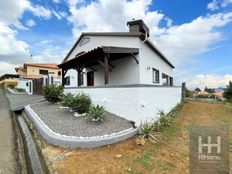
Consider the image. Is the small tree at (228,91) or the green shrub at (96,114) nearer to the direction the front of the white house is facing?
the green shrub

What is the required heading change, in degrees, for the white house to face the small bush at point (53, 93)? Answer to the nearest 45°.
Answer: approximately 45° to its right

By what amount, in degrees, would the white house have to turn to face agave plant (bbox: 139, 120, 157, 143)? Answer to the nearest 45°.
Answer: approximately 45° to its left

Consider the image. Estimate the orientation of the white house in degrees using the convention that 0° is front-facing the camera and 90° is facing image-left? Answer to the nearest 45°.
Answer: approximately 45°

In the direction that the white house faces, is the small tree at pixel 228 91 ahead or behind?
behind
